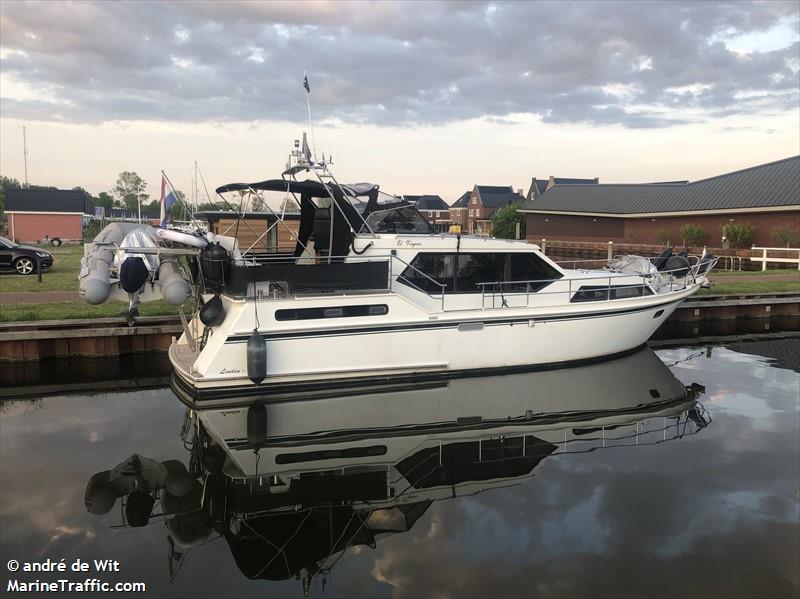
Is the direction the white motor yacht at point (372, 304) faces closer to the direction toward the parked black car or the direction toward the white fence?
the white fence

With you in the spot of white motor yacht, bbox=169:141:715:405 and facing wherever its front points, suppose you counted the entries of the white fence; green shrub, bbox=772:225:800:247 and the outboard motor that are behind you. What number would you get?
1

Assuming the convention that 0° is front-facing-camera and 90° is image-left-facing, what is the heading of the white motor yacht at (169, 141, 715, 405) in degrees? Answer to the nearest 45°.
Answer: approximately 270°

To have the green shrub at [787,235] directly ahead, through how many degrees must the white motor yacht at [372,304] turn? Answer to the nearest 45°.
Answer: approximately 45° to its left

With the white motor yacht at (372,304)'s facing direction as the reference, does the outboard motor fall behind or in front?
behind

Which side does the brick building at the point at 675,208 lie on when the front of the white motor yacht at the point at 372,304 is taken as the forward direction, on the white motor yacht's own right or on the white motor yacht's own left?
on the white motor yacht's own left

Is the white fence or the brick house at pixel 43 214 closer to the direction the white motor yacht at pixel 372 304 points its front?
the white fence

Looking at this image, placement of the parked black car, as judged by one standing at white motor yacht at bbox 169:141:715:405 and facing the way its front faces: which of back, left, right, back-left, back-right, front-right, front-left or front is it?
back-left

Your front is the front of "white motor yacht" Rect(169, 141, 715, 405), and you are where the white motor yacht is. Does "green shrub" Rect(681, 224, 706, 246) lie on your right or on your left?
on your left
